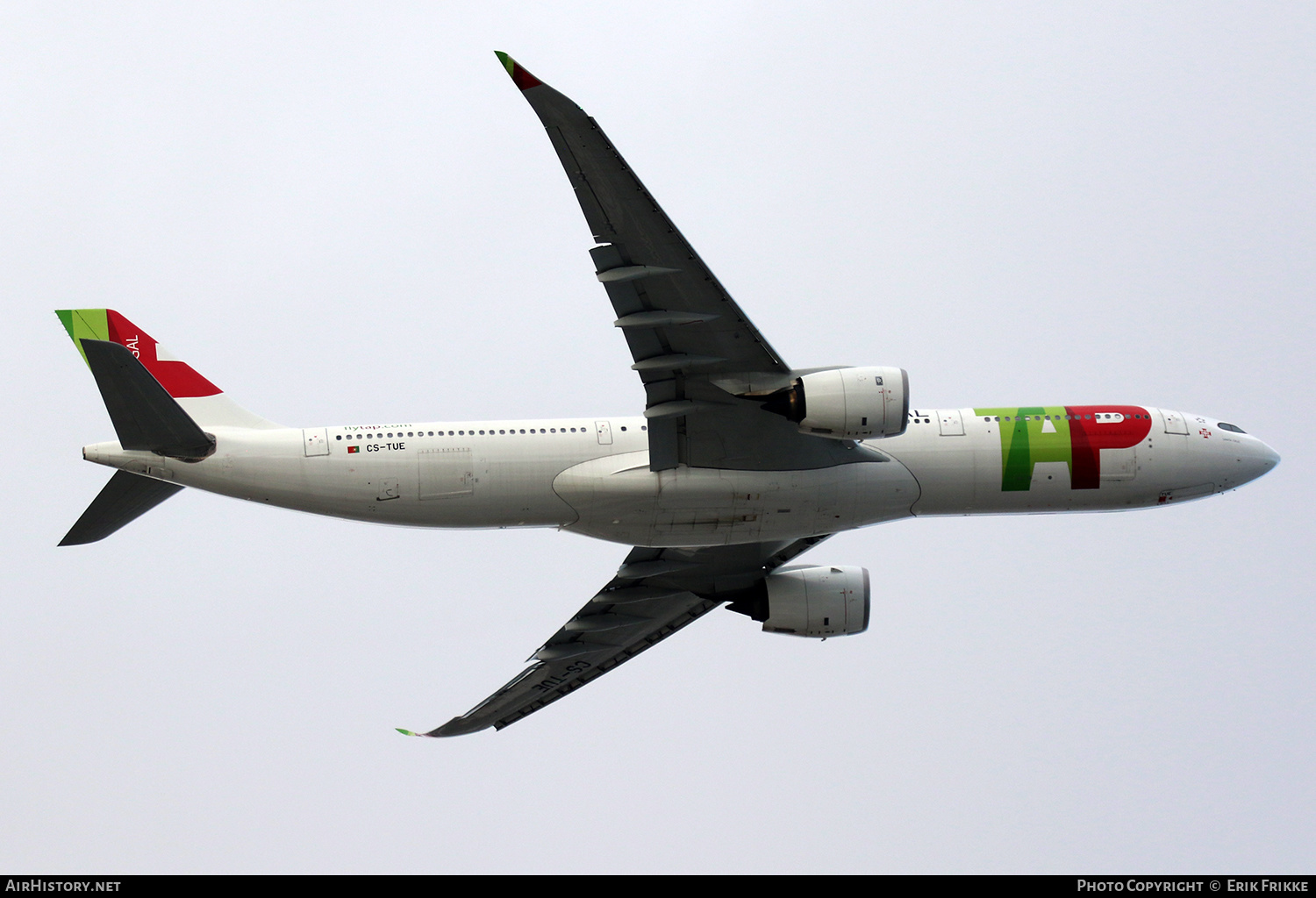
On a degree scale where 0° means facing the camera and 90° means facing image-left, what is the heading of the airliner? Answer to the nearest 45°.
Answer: approximately 270°
